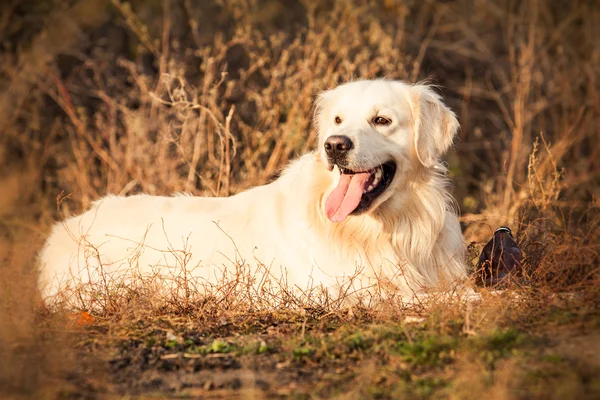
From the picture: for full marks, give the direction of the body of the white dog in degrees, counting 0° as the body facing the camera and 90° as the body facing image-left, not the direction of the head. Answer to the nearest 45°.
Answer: approximately 270°
